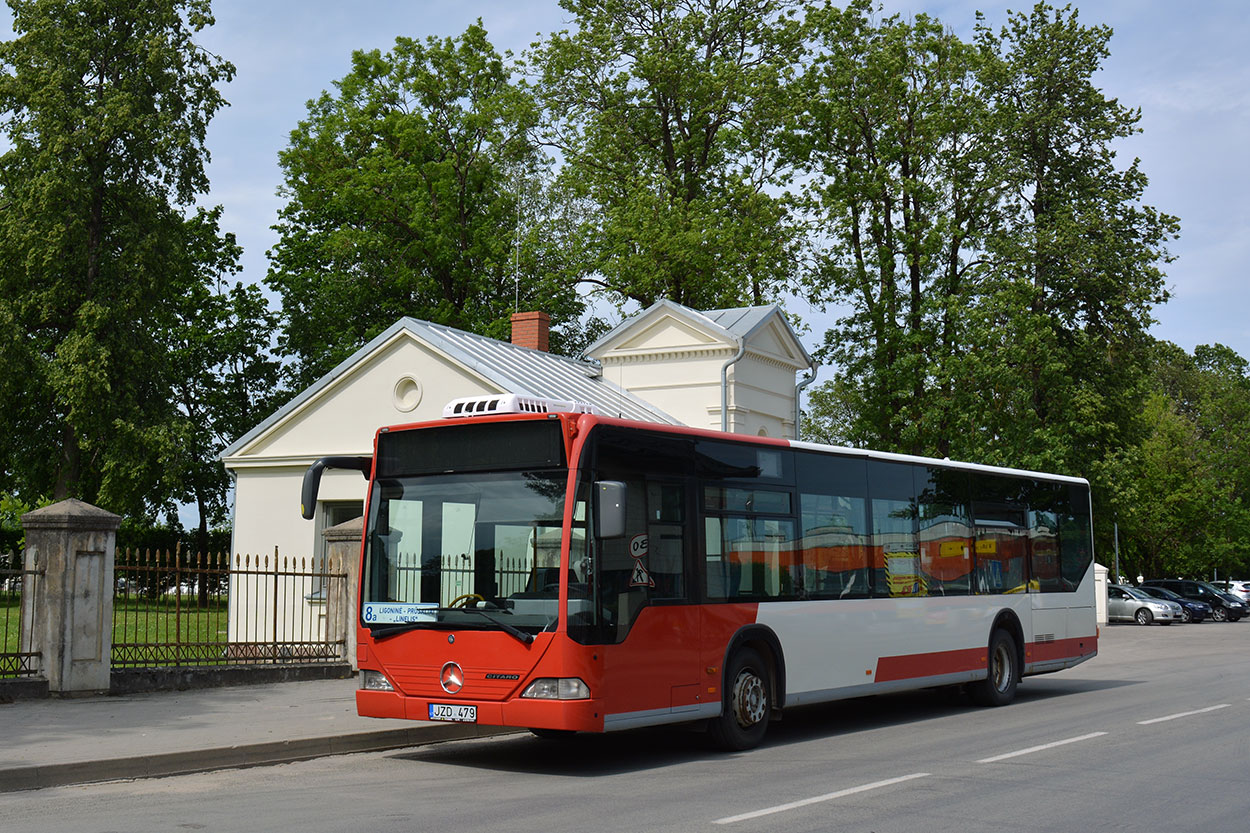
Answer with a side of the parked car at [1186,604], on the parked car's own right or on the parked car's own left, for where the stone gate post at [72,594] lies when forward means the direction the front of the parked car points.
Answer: on the parked car's own right

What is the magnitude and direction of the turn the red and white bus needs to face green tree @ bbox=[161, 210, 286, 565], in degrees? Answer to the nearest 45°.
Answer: approximately 90° to its right

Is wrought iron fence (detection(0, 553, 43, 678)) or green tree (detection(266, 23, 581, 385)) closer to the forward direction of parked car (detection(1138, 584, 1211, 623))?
the wrought iron fence

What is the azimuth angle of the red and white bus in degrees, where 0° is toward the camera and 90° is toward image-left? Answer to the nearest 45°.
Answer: approximately 45°

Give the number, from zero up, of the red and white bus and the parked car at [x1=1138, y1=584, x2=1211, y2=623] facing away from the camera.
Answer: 0

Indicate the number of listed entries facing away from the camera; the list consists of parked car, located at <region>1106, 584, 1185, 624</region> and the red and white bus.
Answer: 0
